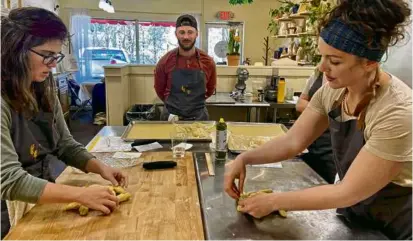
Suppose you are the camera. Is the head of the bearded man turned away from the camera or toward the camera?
toward the camera

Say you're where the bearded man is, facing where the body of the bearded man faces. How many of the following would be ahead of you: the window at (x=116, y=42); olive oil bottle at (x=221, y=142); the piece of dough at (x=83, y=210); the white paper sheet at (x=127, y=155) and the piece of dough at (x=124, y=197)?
4

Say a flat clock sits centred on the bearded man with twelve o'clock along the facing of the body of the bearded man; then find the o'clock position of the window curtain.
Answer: The window curtain is roughly at 5 o'clock from the bearded man.

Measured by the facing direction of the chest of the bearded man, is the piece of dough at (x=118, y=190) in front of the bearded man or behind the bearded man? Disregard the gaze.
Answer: in front

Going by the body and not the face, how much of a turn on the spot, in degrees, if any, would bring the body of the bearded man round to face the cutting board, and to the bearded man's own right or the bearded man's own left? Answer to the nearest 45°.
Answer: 0° — they already face it

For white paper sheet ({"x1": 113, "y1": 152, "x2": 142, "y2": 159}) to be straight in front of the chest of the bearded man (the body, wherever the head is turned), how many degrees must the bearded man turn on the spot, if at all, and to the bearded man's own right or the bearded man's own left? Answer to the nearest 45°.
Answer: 0° — they already face it

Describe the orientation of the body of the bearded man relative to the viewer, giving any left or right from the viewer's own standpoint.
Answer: facing the viewer

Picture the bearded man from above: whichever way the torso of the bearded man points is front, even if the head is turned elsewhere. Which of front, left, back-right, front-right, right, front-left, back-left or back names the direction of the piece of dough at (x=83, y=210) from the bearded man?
front

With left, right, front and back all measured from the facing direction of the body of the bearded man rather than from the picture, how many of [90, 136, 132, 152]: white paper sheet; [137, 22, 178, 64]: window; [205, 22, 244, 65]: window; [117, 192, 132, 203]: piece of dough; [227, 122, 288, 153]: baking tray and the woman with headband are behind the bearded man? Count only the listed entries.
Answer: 2

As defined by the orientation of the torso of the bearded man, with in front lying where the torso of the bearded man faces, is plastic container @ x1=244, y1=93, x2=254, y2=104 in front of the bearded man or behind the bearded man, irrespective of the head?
behind

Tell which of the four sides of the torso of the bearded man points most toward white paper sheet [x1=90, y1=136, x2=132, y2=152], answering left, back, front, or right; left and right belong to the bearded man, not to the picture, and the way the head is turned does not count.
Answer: front

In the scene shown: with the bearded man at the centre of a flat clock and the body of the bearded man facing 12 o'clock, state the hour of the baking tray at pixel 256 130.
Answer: The baking tray is roughly at 11 o'clock from the bearded man.

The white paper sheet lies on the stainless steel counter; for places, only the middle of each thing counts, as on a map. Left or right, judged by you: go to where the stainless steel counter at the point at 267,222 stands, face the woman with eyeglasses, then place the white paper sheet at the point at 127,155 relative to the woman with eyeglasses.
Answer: right

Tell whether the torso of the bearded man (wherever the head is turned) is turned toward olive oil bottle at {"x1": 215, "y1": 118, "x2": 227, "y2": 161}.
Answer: yes

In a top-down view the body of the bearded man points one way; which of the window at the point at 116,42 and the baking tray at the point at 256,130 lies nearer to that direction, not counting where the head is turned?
the baking tray

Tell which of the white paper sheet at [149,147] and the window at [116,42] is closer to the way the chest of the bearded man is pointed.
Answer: the white paper sheet

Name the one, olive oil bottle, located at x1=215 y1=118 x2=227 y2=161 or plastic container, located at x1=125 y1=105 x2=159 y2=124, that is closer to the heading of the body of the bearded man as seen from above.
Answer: the olive oil bottle

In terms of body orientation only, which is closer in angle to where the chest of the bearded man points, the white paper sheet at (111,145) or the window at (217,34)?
the white paper sheet

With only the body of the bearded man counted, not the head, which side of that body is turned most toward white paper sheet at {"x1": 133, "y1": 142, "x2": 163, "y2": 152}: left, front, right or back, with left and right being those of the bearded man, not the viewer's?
front

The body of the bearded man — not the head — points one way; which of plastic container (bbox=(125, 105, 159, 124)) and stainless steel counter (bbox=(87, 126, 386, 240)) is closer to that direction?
the stainless steel counter
